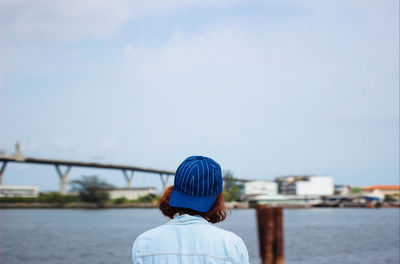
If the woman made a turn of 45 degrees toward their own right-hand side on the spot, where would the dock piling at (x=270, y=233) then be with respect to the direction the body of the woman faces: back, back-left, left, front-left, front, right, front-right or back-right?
front-left

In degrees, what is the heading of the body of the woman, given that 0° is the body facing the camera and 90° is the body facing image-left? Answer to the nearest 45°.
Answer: approximately 180°

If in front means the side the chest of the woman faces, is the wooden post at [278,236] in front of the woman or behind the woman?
in front

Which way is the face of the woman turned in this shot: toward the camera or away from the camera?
away from the camera
